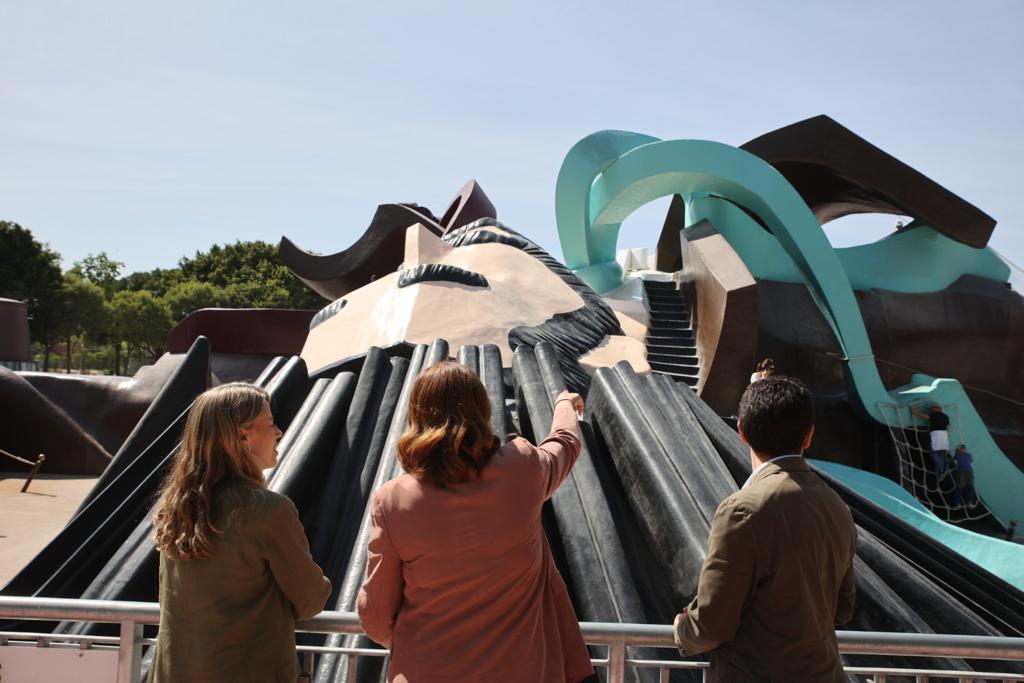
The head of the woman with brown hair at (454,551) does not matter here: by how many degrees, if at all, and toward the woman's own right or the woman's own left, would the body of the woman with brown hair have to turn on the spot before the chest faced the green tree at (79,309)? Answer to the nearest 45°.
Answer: approximately 45° to the woman's own left

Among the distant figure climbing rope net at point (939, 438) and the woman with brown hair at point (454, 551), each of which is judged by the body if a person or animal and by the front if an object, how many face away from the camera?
2

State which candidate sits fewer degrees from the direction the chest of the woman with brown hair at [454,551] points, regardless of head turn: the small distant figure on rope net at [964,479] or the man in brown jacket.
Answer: the small distant figure on rope net

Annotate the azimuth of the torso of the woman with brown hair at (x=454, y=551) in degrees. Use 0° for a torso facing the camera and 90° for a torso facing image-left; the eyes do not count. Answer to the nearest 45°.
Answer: approximately 180°

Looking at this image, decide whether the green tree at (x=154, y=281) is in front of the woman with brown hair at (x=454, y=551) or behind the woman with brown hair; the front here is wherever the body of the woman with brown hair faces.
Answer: in front

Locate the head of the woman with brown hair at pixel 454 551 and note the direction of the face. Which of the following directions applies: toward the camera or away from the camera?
away from the camera

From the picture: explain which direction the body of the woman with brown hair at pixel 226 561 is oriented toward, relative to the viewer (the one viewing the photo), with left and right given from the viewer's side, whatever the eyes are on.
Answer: facing away from the viewer and to the right of the viewer

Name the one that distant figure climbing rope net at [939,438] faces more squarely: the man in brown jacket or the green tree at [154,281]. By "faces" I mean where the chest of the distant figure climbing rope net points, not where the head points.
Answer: the green tree

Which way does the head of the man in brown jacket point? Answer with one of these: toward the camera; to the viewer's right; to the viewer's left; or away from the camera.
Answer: away from the camera

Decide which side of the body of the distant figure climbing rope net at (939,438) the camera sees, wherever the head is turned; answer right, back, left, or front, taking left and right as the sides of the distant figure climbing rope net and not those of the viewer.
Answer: back

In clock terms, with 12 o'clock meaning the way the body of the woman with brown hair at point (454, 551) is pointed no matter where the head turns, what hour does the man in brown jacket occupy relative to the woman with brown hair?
The man in brown jacket is roughly at 3 o'clock from the woman with brown hair.
